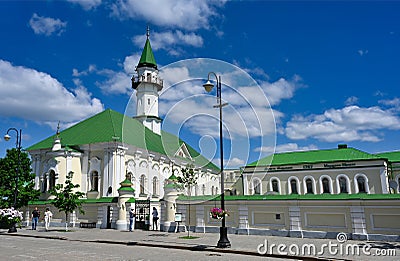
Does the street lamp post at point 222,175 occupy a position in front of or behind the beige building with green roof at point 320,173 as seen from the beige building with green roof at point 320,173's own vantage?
in front

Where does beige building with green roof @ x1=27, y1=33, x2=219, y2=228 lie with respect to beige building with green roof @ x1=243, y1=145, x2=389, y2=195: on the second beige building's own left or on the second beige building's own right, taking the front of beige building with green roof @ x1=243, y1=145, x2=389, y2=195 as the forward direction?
on the second beige building's own right

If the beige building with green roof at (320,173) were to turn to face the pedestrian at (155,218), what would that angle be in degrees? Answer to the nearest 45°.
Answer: approximately 45° to its right

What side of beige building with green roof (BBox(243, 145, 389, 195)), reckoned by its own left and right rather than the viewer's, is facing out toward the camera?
front

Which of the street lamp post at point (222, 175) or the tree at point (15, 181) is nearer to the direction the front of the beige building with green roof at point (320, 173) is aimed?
the street lamp post

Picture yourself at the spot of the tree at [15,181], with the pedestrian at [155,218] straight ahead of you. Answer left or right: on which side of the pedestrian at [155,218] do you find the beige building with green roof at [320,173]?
left

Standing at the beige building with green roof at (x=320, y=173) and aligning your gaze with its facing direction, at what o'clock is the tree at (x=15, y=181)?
The tree is roughly at 2 o'clock from the beige building with green roof.

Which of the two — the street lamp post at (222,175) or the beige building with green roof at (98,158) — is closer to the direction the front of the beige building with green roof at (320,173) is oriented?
the street lamp post
